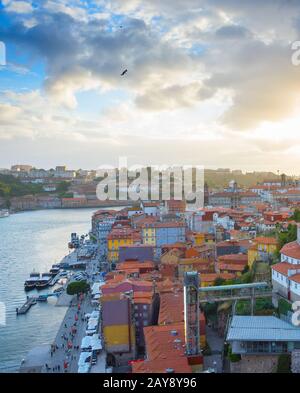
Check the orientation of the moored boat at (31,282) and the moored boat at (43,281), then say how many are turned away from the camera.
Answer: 0

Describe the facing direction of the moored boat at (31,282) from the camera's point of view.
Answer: facing the viewer and to the left of the viewer

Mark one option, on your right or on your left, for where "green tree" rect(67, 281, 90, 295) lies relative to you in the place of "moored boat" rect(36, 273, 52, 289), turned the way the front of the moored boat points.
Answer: on your left

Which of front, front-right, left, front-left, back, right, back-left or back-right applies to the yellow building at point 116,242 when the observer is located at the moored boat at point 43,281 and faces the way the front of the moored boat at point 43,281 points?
back

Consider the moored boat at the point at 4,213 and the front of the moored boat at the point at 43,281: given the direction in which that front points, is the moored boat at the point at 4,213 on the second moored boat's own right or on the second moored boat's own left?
on the second moored boat's own right

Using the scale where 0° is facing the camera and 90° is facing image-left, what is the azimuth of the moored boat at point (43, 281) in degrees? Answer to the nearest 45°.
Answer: approximately 45°

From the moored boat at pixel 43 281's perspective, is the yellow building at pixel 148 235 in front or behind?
behind
